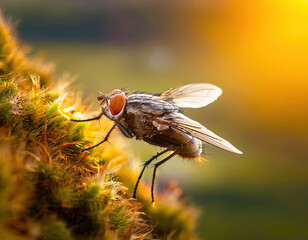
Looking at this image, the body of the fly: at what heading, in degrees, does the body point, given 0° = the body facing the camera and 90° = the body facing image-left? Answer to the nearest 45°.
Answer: approximately 90°
